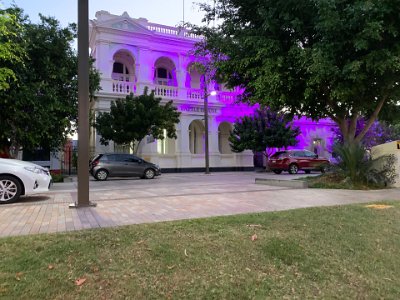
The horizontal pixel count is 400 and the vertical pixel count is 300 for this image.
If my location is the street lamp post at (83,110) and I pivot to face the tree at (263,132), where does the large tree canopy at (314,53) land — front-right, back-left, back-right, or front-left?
front-right

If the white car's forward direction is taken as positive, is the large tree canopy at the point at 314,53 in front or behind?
in front

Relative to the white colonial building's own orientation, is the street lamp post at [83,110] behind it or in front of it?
in front

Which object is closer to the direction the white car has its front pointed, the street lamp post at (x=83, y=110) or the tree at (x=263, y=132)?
the street lamp post

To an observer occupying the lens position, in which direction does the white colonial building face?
facing the viewer and to the right of the viewer

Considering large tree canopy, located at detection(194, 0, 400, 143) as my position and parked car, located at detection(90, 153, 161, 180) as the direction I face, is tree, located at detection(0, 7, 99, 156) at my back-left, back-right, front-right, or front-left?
front-left

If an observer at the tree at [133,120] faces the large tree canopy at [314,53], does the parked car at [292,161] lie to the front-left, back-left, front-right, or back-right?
front-left

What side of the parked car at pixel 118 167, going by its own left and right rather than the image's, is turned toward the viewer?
right

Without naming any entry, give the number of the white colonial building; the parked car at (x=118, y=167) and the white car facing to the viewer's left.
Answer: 0
